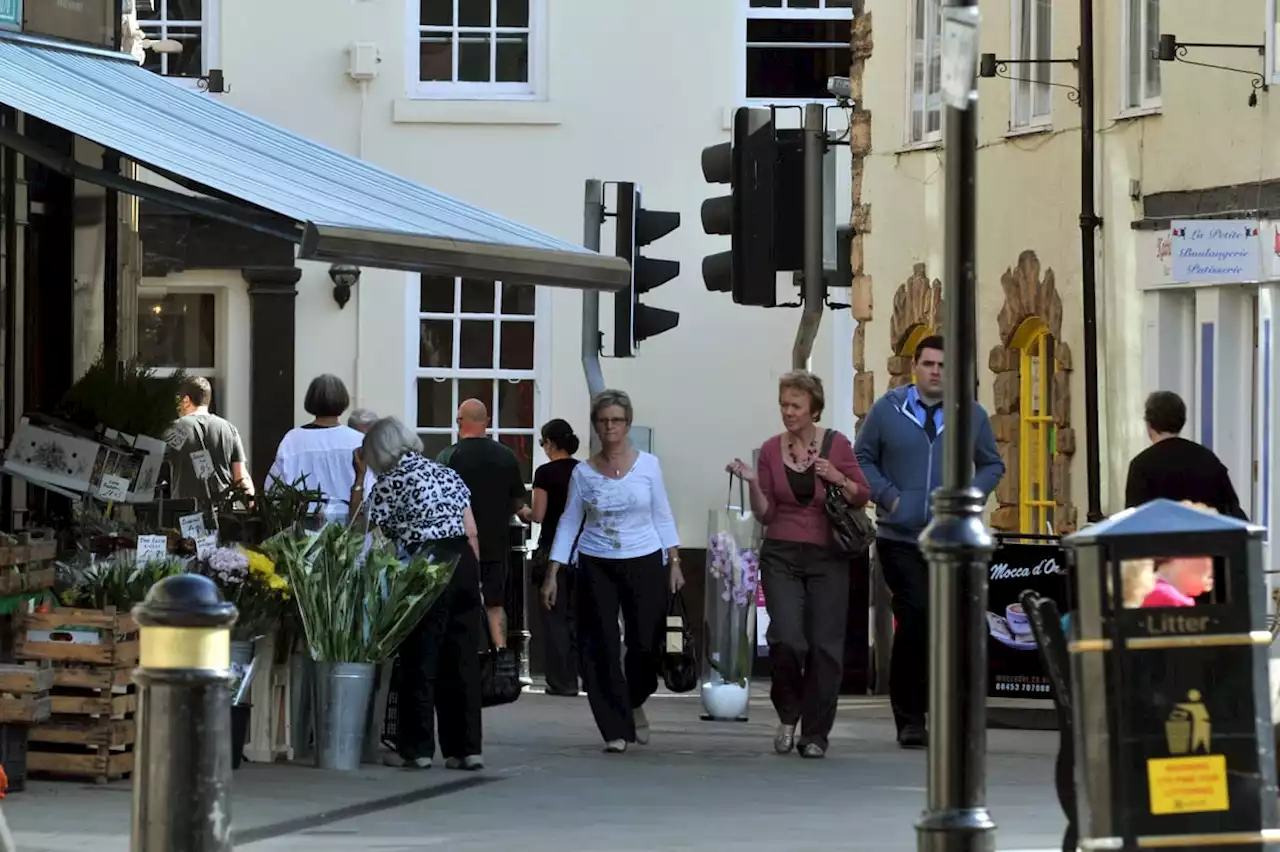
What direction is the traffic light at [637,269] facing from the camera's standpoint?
to the viewer's right

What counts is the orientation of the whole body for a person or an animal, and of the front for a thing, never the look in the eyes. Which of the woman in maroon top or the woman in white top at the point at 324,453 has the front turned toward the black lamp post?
the woman in maroon top

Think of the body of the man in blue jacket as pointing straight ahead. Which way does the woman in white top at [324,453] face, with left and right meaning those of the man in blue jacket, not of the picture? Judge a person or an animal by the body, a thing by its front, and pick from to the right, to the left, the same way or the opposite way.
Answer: the opposite way

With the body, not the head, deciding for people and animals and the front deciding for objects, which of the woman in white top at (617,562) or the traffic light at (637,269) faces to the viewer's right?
the traffic light

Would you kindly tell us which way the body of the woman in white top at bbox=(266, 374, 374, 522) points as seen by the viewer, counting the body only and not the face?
away from the camera

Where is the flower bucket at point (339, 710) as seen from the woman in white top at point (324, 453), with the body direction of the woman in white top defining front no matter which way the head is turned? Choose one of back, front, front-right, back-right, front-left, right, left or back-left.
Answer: back

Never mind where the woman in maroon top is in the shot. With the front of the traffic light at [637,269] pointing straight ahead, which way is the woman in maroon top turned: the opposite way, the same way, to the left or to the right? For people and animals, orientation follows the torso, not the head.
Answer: to the right

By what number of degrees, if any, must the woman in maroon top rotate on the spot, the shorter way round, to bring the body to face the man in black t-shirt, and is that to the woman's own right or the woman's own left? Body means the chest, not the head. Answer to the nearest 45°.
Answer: approximately 135° to the woman's own right

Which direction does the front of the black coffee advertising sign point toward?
toward the camera

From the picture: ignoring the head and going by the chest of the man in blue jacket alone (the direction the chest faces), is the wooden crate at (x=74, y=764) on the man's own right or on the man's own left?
on the man's own right

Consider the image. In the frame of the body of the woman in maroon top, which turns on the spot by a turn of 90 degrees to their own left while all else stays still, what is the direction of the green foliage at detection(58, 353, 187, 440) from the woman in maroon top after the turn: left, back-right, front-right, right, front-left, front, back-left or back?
back

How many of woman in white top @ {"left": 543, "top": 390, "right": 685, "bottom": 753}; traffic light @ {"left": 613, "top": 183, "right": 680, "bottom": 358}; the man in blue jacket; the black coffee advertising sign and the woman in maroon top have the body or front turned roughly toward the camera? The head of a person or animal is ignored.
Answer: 4
